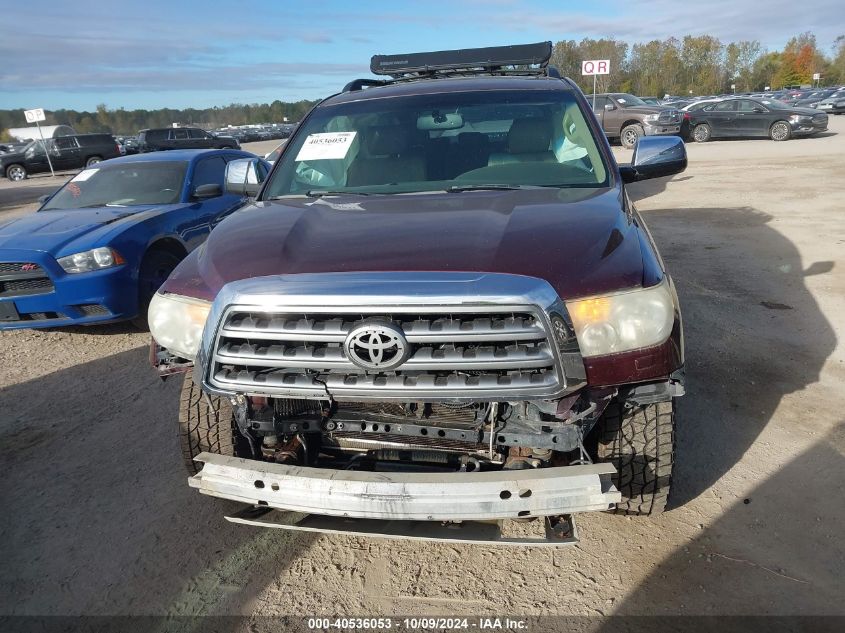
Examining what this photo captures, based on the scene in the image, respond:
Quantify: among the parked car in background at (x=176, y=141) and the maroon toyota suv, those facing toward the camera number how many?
1

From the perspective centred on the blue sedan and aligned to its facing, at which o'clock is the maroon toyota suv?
The maroon toyota suv is roughly at 10 o'clock from the blue sedan.

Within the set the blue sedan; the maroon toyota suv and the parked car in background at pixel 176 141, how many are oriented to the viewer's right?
1

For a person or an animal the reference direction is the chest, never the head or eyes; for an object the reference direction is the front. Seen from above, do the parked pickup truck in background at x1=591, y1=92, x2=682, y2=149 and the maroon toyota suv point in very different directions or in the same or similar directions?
same or similar directions

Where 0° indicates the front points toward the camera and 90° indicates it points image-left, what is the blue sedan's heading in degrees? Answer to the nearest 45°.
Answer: approximately 45°

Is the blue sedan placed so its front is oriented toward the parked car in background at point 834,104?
no

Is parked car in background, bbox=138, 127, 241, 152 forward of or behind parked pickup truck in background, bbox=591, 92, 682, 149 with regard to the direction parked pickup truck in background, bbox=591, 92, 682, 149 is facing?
behind

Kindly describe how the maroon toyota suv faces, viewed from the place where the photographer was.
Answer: facing the viewer

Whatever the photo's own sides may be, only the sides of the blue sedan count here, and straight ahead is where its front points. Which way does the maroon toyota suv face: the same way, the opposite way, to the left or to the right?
the same way

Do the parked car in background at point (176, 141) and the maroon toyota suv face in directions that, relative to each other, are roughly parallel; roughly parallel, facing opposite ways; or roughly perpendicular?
roughly perpendicular

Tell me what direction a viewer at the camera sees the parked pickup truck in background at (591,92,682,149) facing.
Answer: facing the viewer and to the right of the viewer

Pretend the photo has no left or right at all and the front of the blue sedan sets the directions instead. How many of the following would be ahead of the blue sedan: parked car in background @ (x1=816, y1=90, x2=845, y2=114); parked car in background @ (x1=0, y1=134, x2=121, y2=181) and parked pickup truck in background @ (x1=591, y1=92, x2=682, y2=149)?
0

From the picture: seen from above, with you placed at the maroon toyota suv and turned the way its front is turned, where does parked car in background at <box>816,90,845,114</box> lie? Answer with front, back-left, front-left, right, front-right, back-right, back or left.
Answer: back-left

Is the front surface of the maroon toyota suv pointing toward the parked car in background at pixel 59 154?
no

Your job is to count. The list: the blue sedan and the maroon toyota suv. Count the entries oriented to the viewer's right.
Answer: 0

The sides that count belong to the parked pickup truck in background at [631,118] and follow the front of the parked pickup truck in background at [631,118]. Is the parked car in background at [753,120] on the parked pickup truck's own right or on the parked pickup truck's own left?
on the parked pickup truck's own left

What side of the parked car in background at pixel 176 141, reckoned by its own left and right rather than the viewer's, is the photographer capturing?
right
